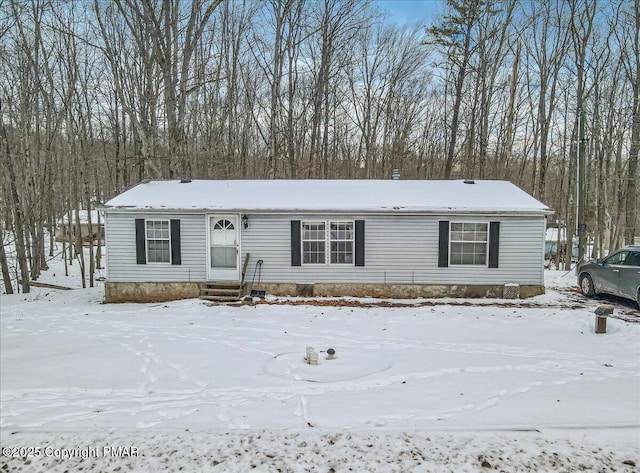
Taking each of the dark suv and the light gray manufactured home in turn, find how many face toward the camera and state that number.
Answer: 1

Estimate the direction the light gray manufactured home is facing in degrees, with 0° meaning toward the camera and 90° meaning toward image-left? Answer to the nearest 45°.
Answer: approximately 0°

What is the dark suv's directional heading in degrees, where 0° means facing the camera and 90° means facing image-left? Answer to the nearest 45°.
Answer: approximately 135°

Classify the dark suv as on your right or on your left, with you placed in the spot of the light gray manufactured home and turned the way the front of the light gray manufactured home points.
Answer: on your left
